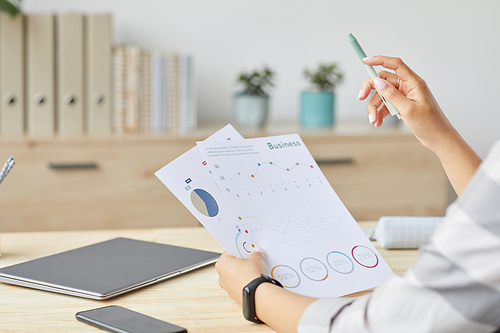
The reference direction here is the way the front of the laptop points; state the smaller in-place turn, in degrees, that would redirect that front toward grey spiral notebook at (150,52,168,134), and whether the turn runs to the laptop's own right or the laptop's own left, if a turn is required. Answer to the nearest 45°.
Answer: approximately 135° to the laptop's own left

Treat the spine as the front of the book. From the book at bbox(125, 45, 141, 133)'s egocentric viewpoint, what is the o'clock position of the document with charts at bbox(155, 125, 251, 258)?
The document with charts is roughly at 12 o'clock from the book.

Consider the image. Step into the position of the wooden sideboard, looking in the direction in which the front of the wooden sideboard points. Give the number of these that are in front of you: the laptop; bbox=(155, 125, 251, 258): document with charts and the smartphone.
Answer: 3

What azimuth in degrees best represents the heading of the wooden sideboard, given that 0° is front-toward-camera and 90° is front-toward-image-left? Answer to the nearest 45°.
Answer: approximately 0°
